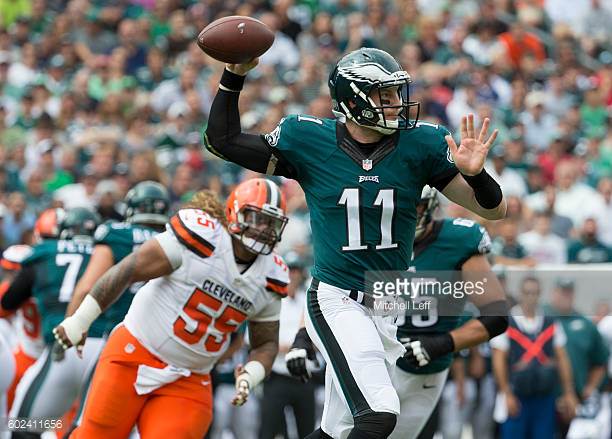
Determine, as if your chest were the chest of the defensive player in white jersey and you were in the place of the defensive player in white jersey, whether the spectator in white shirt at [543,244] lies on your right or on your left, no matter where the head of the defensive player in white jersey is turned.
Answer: on your left

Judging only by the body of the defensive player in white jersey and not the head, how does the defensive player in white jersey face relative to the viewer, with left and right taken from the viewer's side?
facing the viewer and to the right of the viewer

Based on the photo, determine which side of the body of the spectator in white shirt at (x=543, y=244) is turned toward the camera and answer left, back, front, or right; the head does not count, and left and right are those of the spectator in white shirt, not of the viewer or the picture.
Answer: front

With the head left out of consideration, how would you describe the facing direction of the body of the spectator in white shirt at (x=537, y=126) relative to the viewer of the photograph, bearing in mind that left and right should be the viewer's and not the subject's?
facing the viewer

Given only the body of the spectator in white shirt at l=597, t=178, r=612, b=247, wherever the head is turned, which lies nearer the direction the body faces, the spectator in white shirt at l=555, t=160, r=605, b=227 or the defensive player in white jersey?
the defensive player in white jersey

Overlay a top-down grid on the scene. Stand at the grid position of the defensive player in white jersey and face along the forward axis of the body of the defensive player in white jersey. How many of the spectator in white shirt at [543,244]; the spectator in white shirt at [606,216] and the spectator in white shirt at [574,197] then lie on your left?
3

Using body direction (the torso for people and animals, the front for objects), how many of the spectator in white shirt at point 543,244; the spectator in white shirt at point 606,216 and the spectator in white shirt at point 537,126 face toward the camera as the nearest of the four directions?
3

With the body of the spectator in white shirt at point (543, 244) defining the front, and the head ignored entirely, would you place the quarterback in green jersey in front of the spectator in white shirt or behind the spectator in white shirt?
in front

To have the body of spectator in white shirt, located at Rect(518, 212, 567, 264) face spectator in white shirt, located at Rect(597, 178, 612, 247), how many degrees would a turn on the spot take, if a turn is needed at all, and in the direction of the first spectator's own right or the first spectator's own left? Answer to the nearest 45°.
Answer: approximately 135° to the first spectator's own left

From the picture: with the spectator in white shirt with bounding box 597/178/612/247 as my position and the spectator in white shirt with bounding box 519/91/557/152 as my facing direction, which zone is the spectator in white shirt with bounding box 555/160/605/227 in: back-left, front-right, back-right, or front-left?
front-left

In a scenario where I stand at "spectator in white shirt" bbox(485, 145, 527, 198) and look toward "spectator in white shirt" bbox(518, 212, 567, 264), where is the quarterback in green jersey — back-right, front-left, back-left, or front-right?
front-right

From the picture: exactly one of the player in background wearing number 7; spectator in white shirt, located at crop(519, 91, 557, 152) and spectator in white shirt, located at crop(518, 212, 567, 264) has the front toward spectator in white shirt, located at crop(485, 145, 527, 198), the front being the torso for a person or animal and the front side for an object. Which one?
spectator in white shirt, located at crop(519, 91, 557, 152)

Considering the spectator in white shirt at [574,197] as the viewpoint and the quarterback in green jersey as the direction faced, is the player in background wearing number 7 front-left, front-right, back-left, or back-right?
front-right

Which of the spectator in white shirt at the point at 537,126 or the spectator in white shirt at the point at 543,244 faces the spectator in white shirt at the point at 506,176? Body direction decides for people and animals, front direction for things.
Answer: the spectator in white shirt at the point at 537,126

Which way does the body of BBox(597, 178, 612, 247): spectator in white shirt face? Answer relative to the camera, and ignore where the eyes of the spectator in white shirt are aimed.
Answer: toward the camera

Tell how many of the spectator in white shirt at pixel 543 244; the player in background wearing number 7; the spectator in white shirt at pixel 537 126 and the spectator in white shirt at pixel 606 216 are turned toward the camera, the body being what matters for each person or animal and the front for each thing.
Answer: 3

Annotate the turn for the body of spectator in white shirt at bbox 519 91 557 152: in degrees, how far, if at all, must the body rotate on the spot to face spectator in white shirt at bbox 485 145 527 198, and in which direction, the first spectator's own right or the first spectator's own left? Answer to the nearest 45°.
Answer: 0° — they already face them

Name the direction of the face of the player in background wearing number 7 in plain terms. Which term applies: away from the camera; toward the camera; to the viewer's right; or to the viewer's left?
away from the camera
